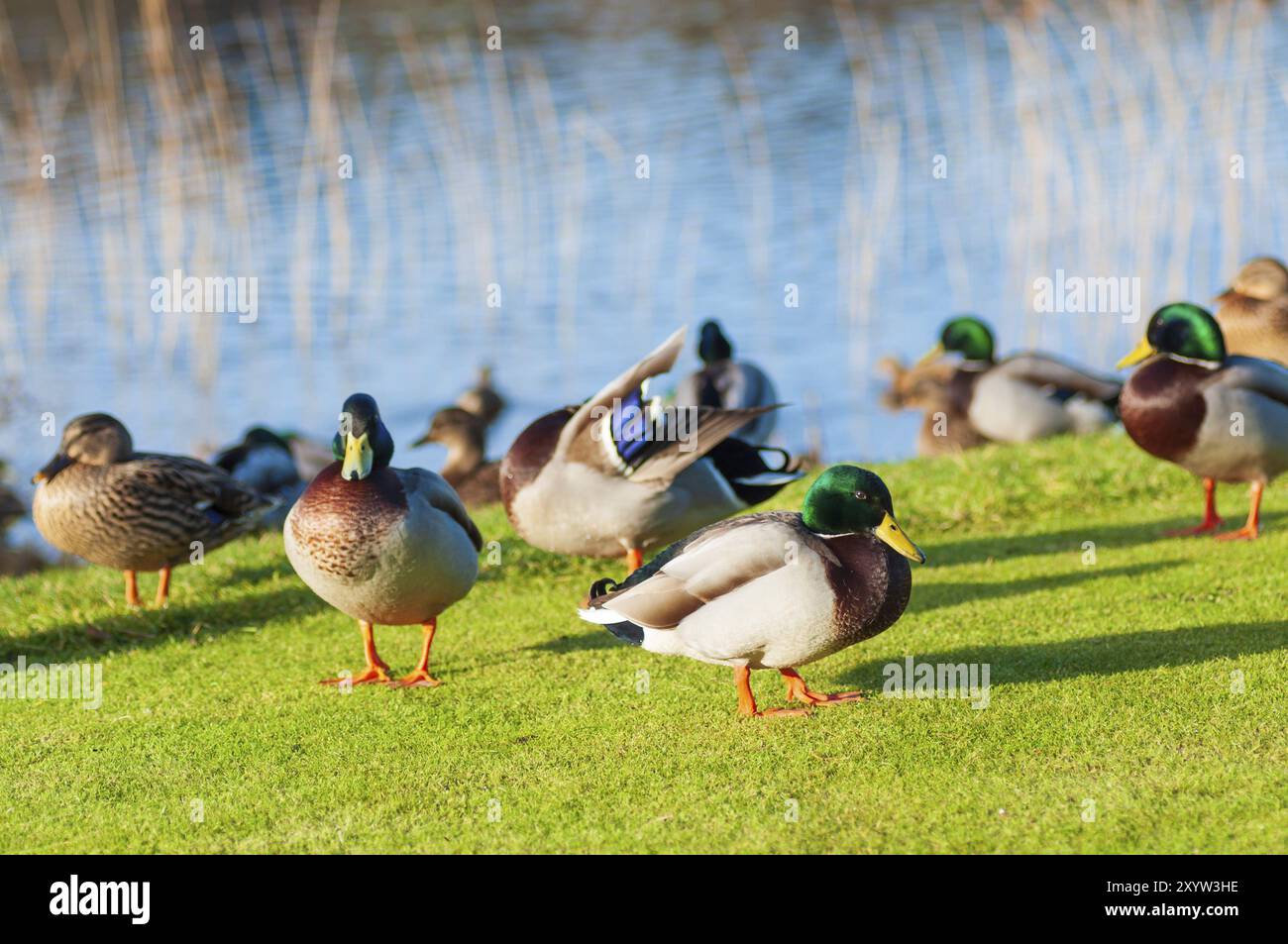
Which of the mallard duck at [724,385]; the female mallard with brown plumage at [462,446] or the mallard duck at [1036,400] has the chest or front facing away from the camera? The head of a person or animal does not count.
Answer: the mallard duck at [724,385]

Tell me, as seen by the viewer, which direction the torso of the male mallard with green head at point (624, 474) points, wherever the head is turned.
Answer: to the viewer's left

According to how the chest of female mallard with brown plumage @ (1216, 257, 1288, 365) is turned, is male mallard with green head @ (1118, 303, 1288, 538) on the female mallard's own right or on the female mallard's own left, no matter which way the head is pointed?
on the female mallard's own left

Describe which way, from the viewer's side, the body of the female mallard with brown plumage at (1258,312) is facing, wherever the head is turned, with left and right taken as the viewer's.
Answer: facing to the left of the viewer

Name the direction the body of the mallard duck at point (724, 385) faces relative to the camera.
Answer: away from the camera

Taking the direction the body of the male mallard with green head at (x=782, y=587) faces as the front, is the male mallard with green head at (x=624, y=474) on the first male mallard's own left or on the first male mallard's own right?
on the first male mallard's own left

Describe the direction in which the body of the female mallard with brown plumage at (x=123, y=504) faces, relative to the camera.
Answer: to the viewer's left

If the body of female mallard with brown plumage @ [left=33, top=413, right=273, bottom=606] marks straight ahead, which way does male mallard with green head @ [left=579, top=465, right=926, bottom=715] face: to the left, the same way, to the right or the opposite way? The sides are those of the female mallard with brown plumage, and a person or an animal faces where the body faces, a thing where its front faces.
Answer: the opposite way

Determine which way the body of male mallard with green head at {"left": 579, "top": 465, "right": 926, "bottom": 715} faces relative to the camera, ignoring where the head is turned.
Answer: to the viewer's right

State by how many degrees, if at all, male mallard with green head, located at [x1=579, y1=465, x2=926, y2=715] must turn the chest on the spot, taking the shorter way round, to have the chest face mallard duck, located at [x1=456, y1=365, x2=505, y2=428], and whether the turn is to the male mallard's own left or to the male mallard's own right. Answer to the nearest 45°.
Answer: approximately 90° to the male mallard's own left

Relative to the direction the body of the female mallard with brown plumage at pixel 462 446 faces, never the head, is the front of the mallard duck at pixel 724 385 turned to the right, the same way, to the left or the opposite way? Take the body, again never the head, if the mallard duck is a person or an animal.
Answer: to the right
